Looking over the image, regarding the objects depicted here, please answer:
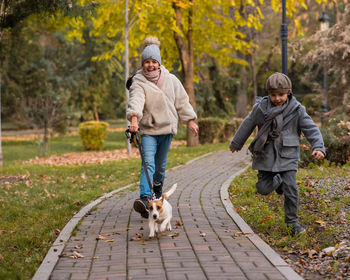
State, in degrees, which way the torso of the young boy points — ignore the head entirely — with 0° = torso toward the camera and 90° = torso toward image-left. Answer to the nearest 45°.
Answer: approximately 0°

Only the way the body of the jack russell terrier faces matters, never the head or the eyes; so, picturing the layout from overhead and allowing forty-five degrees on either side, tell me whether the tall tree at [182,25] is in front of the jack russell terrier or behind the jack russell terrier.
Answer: behind

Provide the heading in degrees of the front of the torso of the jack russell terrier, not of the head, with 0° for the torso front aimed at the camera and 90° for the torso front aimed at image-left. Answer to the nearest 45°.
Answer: approximately 45°

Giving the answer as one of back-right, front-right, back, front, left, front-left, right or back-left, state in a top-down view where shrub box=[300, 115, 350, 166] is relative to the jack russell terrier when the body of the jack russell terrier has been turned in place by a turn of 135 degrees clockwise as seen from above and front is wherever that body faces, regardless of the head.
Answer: front-right

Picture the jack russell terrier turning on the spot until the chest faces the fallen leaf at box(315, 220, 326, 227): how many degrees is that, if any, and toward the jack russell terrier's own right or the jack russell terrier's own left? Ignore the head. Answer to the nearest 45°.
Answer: approximately 135° to the jack russell terrier's own left

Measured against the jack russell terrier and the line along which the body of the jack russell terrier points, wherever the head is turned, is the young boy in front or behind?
behind
